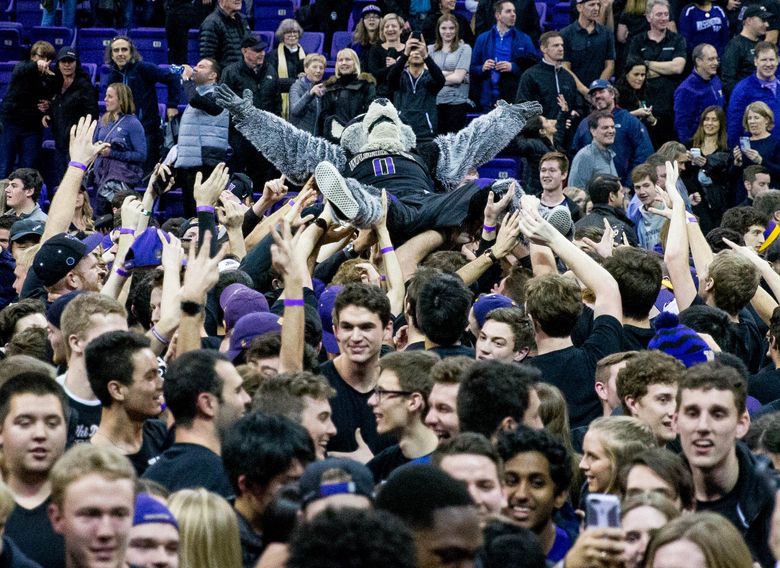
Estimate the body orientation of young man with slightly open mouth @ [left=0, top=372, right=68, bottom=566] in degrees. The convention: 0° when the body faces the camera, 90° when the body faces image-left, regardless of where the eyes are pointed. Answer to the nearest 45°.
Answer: approximately 0°

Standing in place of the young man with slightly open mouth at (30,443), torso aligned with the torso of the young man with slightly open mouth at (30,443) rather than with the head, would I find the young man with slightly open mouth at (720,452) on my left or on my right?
on my left

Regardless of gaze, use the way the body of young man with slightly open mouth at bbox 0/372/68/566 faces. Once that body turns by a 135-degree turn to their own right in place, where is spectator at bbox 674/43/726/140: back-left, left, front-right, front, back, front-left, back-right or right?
right

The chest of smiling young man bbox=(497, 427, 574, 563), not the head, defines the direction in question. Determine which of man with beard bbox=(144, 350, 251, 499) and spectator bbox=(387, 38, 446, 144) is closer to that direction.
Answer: the man with beard

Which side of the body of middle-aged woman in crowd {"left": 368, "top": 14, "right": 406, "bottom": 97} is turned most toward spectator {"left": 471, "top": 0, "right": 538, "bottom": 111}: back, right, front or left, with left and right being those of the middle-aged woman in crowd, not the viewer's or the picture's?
left

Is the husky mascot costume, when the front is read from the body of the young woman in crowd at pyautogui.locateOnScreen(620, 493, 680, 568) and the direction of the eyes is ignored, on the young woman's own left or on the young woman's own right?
on the young woman's own right

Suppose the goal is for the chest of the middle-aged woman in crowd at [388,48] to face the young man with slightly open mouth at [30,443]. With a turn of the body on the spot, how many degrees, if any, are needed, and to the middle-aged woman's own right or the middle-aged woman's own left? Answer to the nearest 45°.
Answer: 0° — they already face them
